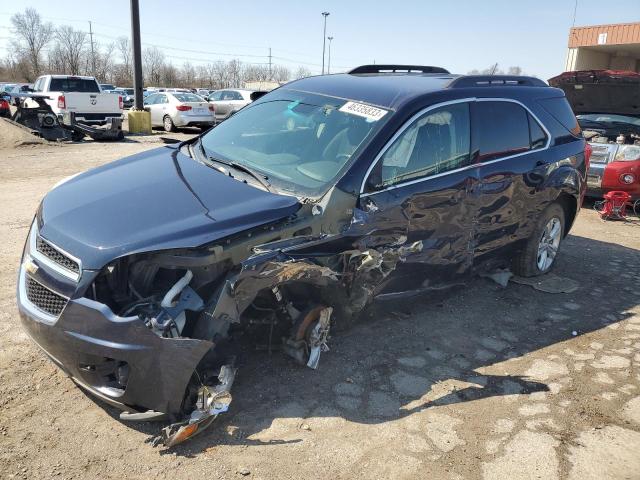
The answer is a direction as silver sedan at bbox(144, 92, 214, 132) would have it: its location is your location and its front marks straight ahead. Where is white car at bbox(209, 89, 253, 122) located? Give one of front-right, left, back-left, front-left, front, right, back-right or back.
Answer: right

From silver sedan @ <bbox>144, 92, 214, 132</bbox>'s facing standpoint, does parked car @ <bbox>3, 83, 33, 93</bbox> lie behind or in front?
in front

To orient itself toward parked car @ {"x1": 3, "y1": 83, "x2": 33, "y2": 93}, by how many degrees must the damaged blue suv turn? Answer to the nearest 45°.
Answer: approximately 90° to its right

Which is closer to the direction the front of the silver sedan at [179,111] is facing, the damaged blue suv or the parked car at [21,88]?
the parked car

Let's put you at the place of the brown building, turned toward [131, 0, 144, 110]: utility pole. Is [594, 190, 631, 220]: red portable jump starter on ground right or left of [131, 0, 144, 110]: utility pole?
left

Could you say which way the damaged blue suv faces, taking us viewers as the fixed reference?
facing the viewer and to the left of the viewer

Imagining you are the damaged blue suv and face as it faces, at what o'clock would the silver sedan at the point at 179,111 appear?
The silver sedan is roughly at 4 o'clock from the damaged blue suv.

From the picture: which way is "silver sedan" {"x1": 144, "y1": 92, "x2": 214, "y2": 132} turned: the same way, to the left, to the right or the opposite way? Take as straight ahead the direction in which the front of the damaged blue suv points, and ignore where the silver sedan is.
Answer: to the right

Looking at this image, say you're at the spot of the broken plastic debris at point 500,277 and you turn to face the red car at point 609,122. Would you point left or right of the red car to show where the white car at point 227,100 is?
left

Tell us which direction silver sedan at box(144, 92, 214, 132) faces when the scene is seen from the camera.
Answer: facing away from the viewer and to the left of the viewer

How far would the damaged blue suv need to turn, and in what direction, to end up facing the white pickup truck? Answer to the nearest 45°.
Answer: approximately 90° to its right

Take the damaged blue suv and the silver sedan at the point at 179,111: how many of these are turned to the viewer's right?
0

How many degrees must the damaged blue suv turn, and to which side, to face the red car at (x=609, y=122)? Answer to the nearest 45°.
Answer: approximately 180°

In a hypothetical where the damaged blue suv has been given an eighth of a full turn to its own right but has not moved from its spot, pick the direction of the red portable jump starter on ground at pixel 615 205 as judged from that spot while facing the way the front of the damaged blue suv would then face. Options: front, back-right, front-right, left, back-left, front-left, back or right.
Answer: back-right
